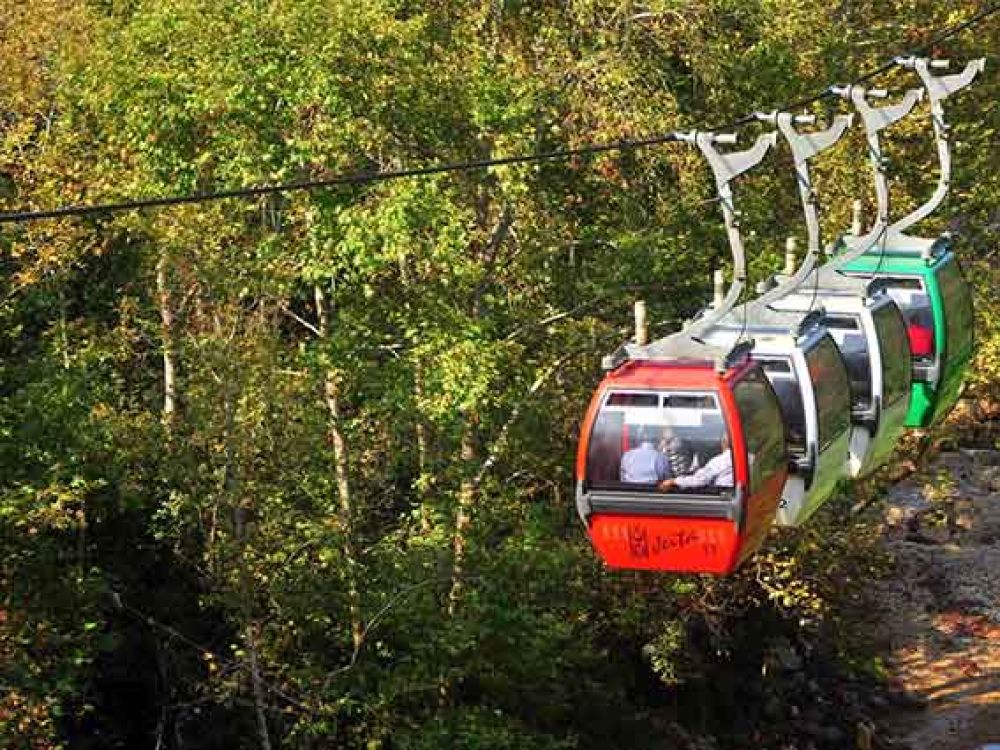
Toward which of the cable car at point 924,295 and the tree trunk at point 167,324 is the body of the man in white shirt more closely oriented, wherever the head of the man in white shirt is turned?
the tree trunk

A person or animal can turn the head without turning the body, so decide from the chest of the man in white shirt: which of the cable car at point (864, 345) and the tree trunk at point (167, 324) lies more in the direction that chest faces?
the tree trunk
